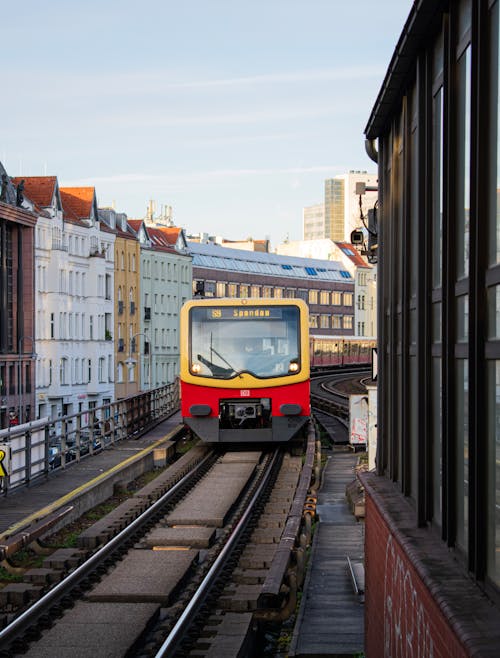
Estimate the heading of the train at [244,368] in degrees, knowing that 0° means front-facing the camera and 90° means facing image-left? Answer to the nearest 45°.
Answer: approximately 0°

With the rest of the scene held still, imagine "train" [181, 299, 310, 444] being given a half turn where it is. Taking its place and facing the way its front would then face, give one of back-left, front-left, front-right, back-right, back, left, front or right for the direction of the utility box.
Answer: back-right
